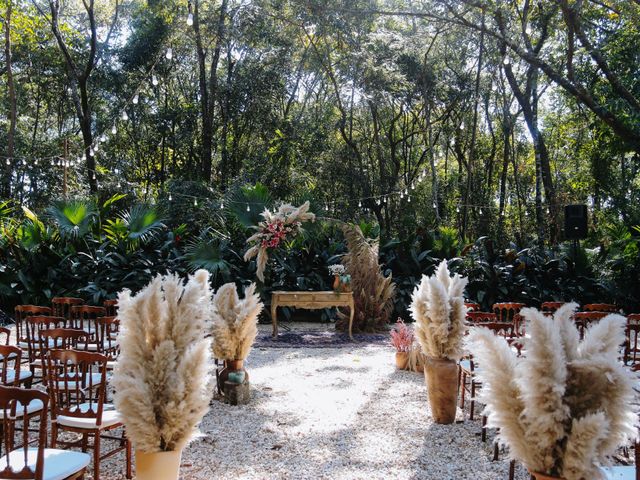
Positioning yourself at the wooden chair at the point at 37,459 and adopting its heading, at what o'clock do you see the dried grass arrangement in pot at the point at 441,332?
The dried grass arrangement in pot is roughly at 1 o'clock from the wooden chair.

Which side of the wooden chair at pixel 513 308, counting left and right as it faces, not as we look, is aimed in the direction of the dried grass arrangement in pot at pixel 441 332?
back

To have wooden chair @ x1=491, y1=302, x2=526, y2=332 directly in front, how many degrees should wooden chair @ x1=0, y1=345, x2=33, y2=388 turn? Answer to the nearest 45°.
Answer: approximately 45° to its right

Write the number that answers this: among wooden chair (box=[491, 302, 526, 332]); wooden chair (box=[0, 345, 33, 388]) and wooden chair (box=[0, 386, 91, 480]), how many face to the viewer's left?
0

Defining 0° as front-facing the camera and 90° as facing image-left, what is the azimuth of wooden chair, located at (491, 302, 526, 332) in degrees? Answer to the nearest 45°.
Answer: approximately 180°

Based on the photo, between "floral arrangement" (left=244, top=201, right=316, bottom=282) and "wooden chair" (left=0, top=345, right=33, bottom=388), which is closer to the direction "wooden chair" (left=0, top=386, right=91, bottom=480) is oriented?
the floral arrangement

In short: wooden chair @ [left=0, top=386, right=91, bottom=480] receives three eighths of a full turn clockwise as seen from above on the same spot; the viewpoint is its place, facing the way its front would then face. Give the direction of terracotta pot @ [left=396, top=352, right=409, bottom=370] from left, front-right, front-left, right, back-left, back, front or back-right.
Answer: back-left

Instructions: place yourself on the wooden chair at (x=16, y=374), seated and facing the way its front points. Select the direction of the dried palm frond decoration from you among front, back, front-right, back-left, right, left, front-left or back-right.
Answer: front

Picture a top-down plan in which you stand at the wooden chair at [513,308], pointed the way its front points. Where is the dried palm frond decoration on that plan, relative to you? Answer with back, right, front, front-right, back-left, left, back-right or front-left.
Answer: front-left

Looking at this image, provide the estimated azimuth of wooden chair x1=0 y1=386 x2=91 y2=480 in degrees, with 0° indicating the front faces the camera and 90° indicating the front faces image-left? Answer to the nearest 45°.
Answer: approximately 225°

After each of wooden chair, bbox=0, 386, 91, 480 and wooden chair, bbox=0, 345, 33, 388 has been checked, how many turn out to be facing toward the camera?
0

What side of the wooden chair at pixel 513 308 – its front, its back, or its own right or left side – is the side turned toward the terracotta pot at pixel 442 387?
back

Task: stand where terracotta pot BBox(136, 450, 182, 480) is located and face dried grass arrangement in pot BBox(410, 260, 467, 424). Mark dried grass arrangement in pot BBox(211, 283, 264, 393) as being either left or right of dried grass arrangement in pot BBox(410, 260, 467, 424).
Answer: left
